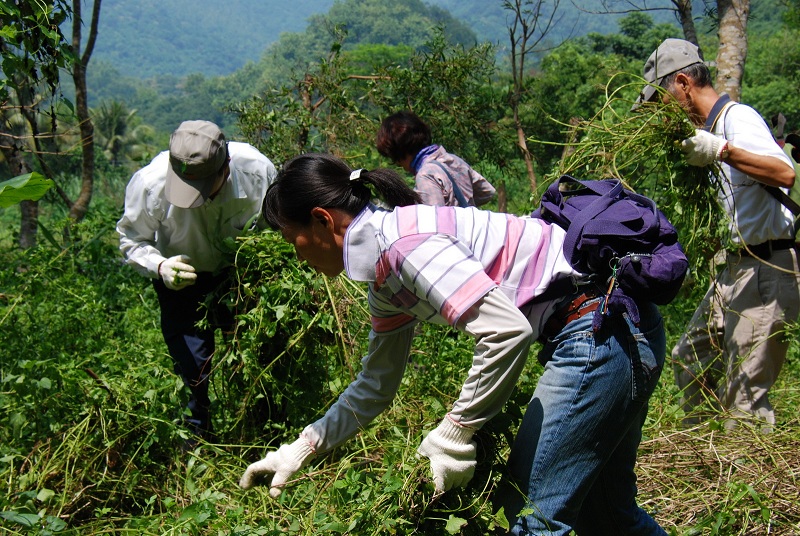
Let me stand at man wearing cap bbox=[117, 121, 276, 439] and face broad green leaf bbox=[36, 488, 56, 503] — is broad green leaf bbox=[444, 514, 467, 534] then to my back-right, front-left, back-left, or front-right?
front-left

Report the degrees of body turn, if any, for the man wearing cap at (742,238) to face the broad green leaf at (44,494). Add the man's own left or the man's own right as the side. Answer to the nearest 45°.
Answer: approximately 45° to the man's own left

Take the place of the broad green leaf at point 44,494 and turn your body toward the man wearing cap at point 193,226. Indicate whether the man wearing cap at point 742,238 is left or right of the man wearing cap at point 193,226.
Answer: right

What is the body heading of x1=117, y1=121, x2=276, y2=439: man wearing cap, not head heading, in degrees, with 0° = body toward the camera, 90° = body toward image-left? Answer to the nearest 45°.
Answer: approximately 0°

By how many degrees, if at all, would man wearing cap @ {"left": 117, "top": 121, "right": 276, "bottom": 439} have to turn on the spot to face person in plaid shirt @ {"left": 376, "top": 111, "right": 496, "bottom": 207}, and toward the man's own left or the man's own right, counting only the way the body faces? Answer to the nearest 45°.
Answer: approximately 135° to the man's own left

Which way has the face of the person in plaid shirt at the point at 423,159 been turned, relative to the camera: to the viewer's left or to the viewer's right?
to the viewer's left

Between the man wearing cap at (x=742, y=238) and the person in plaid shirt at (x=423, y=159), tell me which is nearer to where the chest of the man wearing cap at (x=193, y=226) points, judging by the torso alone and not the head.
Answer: the man wearing cap

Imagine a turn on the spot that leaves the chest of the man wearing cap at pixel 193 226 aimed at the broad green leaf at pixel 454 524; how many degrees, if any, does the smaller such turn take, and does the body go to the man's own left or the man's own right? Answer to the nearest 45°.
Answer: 0° — they already face it

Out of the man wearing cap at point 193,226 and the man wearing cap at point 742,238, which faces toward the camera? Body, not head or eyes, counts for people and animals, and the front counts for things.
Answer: the man wearing cap at point 193,226

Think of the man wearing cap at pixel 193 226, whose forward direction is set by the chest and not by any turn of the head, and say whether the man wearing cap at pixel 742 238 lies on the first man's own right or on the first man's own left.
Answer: on the first man's own left

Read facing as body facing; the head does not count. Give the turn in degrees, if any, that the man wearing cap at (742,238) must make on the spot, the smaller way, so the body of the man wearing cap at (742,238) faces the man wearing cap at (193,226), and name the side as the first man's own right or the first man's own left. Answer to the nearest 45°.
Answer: approximately 45° to the first man's own left

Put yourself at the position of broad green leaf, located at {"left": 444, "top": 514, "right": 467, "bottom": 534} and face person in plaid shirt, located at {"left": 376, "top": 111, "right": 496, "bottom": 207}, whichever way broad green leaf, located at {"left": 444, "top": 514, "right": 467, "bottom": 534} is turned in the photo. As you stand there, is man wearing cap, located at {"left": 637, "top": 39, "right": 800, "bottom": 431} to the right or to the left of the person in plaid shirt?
right

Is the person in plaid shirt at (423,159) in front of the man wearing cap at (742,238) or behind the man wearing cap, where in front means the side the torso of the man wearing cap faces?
in front

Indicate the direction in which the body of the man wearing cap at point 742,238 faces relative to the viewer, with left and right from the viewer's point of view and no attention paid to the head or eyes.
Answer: facing to the left of the viewer

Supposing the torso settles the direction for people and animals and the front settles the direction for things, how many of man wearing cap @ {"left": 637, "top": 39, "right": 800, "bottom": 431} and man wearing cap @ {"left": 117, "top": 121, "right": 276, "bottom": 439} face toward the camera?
1
